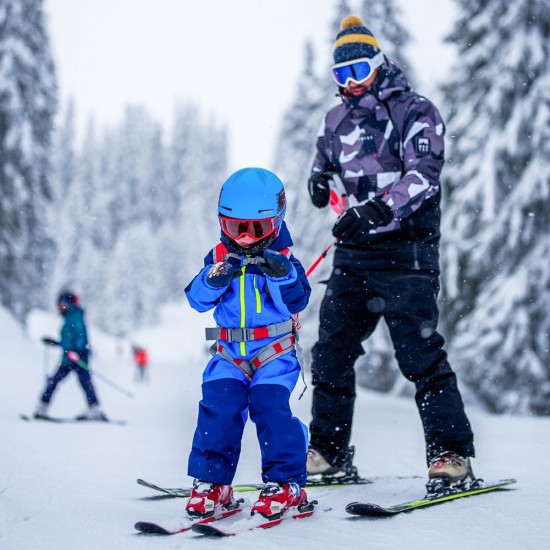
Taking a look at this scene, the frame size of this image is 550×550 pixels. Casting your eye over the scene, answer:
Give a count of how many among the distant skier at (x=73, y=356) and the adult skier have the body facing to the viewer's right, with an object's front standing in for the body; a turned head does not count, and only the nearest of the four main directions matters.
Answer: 0

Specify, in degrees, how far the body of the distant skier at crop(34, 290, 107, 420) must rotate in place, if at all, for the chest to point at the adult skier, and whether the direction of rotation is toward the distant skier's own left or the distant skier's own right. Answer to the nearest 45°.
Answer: approximately 90° to the distant skier's own left

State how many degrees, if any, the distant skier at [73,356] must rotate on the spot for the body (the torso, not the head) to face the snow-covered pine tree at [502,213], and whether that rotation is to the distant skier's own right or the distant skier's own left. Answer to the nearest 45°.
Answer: approximately 180°

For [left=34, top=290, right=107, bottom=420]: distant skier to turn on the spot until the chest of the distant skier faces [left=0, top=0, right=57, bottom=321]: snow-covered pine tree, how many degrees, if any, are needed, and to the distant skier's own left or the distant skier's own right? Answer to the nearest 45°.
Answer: approximately 90° to the distant skier's own right

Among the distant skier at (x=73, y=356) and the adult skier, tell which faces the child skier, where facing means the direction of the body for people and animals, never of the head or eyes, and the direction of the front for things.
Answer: the adult skier

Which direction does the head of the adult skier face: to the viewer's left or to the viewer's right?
to the viewer's left

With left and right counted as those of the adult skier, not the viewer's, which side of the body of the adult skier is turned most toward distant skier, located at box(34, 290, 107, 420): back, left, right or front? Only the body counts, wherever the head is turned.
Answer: right

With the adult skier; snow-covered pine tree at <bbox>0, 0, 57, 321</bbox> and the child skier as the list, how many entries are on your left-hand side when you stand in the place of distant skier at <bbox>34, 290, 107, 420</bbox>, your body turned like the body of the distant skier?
2

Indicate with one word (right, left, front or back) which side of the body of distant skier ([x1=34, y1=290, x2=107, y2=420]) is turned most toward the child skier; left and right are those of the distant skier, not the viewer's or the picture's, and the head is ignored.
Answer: left

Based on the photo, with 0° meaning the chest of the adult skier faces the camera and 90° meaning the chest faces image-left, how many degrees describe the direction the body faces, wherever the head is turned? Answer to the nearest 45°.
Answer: approximately 45°
